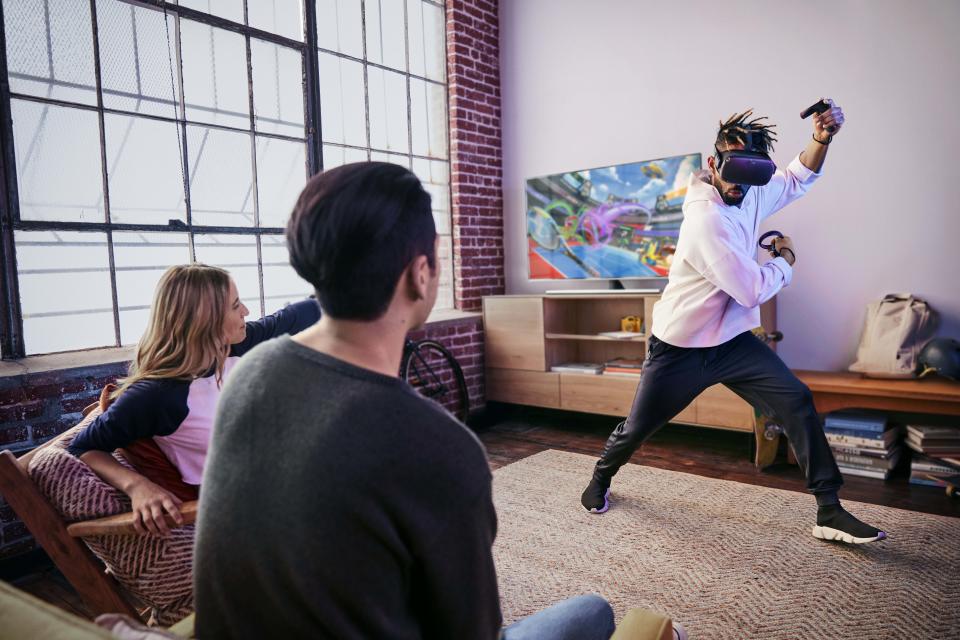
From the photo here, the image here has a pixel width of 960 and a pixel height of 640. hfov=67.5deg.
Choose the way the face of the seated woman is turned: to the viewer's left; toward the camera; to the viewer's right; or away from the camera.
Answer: to the viewer's right

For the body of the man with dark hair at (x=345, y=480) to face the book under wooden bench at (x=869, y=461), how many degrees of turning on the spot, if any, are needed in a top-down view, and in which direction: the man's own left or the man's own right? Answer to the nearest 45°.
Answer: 0° — they already face it

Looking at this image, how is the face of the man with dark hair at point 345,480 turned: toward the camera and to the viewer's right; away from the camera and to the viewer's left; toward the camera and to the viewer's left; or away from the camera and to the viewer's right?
away from the camera and to the viewer's right

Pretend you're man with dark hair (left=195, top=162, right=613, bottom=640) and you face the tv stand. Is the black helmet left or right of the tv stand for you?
right

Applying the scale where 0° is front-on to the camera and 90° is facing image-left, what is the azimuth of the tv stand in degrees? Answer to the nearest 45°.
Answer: approximately 45°

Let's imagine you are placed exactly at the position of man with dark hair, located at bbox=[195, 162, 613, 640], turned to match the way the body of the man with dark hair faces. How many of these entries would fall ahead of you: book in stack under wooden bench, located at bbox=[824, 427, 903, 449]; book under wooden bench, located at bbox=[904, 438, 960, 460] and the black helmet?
3

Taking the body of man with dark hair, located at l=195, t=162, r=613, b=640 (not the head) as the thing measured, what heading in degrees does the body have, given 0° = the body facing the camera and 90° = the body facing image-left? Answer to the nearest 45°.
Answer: approximately 225°

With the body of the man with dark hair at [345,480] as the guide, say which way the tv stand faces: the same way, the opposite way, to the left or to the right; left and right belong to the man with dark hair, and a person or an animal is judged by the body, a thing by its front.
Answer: the opposite way

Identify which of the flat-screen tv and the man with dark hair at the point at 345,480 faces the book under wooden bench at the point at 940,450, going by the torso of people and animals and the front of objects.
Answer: the man with dark hair

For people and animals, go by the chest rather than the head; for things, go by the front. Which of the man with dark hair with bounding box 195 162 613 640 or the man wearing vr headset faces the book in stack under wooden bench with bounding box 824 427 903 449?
the man with dark hair

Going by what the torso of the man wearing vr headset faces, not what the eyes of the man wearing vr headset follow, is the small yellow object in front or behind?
behind

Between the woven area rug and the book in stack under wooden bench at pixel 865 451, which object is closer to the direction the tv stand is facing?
the woven area rug

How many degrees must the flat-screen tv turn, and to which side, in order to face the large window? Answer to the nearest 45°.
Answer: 0° — it already faces it
